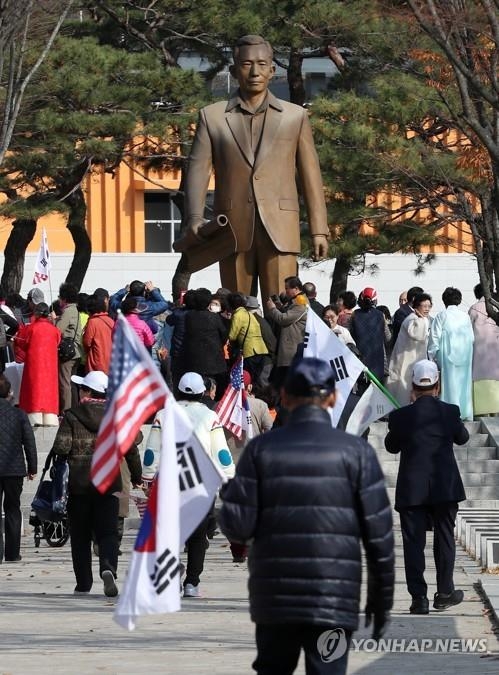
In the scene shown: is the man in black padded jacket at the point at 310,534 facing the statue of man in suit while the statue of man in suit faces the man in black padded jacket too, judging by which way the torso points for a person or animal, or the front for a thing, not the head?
yes

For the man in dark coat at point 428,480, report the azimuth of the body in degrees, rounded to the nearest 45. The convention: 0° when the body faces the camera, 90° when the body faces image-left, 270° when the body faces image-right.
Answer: approximately 180°

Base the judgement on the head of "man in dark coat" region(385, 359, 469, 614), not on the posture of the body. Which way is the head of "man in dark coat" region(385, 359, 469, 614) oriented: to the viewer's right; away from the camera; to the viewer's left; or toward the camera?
away from the camera

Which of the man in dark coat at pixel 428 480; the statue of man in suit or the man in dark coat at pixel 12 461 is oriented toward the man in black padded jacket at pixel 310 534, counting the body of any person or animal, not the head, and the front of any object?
the statue of man in suit

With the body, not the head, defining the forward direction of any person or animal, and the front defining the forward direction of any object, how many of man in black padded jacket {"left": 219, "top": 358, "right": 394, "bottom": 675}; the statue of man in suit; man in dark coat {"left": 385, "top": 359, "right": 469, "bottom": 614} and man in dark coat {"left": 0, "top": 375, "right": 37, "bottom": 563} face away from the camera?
3

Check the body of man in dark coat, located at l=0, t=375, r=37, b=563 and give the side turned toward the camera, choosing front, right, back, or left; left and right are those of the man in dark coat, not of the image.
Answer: back

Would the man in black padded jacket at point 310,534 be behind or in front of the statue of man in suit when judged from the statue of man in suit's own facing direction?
in front

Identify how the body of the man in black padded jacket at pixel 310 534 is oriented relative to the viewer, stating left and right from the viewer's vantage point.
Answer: facing away from the viewer

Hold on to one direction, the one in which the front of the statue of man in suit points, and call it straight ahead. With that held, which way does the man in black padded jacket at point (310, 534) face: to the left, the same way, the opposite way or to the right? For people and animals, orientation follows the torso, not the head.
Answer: the opposite way

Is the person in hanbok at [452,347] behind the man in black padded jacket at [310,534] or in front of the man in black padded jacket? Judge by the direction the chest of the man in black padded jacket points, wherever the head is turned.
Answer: in front

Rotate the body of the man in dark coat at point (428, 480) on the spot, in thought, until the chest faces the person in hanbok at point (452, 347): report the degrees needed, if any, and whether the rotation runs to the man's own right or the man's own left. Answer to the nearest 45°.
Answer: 0° — they already face them

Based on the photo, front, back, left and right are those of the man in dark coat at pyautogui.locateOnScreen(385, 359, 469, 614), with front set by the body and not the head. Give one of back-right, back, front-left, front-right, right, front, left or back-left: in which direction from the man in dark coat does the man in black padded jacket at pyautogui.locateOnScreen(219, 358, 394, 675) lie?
back

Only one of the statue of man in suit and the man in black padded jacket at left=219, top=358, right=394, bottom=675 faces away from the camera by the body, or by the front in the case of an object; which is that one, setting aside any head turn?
the man in black padded jacket
